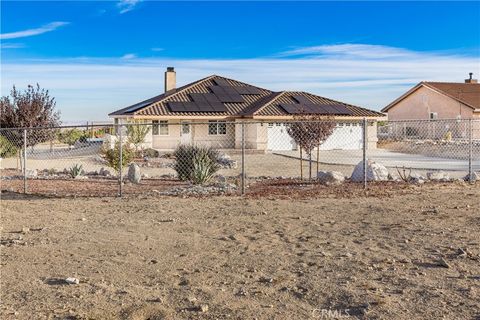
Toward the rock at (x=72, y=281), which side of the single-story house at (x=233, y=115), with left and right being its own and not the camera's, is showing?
front

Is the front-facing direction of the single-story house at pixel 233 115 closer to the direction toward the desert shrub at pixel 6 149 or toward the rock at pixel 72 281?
the rock

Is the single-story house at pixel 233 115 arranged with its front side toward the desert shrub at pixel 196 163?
yes

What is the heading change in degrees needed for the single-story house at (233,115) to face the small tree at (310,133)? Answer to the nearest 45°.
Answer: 0° — it already faces it

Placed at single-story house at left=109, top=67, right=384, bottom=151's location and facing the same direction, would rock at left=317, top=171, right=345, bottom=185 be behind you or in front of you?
in front

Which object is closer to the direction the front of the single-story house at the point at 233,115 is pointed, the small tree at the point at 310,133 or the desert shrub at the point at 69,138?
the small tree

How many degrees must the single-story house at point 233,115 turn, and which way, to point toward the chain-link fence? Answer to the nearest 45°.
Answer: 0° — it already faces it

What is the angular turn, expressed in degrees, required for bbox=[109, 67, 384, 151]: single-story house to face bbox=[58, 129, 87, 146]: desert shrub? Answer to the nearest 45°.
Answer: approximately 135° to its right

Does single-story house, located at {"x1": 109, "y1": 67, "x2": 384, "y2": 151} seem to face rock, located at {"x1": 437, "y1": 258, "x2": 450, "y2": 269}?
yes

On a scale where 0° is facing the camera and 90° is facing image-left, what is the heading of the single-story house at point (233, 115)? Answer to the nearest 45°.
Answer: approximately 0°
